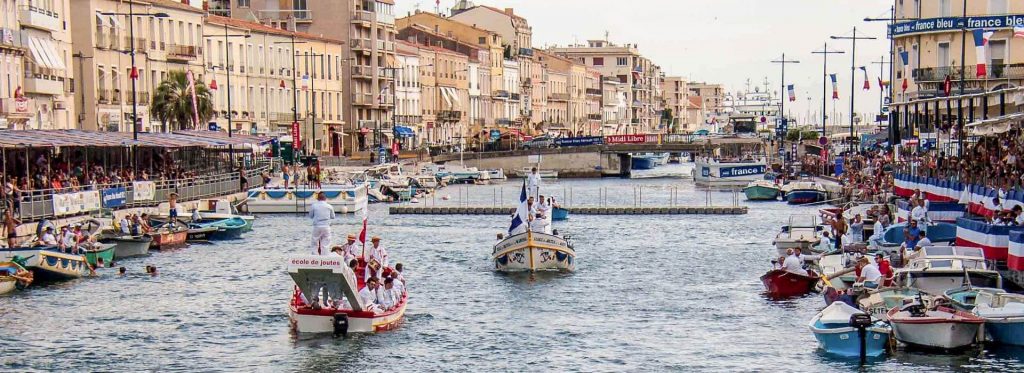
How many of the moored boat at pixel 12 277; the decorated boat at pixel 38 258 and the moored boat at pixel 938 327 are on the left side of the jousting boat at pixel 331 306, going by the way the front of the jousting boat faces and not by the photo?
2

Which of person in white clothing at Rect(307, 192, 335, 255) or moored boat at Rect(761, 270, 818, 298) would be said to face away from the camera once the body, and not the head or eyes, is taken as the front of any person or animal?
the person in white clothing

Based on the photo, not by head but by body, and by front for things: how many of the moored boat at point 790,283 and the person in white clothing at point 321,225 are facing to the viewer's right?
0

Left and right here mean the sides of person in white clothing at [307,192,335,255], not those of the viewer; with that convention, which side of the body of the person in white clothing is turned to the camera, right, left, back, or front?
back

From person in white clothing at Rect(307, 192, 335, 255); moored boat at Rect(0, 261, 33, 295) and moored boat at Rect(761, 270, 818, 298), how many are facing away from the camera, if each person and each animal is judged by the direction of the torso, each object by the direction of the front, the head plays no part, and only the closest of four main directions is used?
1

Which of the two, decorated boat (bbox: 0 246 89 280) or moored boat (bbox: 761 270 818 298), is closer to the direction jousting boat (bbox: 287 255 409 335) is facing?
the moored boat

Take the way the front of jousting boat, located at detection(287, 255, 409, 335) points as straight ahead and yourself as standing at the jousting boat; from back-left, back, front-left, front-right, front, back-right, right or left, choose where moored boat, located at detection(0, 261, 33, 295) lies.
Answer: left
